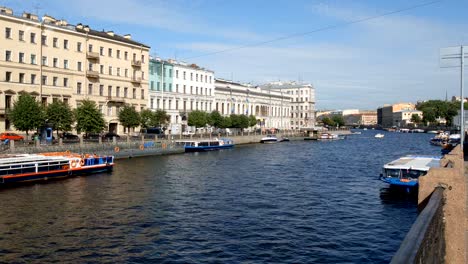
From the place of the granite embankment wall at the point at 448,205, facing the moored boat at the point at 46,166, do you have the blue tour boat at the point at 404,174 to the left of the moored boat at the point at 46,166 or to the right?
right

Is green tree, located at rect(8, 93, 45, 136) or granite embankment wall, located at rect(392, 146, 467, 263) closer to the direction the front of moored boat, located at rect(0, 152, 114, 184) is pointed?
the granite embankment wall
